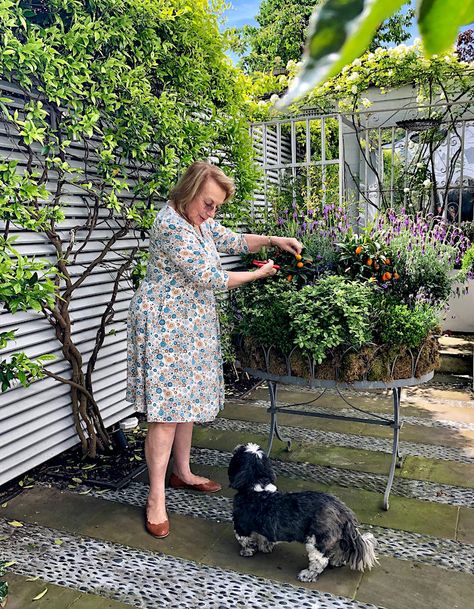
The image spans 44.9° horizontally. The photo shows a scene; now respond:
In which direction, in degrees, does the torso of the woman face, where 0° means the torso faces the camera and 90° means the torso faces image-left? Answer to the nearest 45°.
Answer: approximately 315°

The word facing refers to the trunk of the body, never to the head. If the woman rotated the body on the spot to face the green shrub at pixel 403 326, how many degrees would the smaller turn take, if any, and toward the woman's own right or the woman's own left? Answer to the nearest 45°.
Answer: approximately 45° to the woman's own left

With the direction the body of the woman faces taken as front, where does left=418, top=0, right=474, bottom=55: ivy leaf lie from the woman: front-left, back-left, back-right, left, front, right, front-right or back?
front-right

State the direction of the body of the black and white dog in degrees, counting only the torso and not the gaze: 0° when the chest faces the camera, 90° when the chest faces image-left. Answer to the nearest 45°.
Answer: approximately 135°

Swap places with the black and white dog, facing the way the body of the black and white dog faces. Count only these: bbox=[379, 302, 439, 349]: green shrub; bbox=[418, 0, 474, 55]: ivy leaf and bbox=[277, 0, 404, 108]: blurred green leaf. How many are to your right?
1

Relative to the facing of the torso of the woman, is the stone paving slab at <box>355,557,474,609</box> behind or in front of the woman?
in front

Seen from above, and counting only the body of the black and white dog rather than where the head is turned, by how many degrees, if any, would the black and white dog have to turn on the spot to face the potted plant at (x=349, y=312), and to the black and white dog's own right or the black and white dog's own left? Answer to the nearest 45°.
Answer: approximately 45° to the black and white dog's own right

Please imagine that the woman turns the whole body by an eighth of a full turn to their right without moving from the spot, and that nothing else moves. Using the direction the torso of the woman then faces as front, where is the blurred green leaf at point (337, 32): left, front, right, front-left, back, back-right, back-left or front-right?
front

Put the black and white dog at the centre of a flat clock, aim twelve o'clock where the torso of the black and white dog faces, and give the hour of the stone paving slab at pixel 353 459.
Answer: The stone paving slab is roughly at 2 o'clock from the black and white dog.

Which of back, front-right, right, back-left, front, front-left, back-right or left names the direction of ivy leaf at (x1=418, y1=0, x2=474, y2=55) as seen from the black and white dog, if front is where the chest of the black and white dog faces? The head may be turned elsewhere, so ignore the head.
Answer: back-left

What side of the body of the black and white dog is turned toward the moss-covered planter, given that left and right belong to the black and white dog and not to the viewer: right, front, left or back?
right

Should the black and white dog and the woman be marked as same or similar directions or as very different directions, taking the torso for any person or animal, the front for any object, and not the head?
very different directions

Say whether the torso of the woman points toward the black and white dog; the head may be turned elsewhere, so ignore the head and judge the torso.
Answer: yes

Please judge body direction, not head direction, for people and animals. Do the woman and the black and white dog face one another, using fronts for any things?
yes

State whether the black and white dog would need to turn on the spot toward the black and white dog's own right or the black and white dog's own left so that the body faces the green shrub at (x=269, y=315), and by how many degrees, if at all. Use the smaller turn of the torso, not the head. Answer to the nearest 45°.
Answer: approximately 45° to the black and white dog's own right
